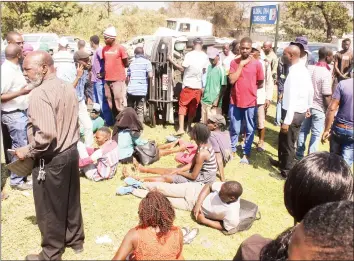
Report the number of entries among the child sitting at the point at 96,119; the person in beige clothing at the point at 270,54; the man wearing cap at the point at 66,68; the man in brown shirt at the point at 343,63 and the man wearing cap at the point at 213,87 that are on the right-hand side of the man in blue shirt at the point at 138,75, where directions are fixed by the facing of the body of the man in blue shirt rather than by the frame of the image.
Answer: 3

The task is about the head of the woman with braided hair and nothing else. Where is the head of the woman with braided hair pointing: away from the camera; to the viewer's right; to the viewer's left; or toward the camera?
away from the camera

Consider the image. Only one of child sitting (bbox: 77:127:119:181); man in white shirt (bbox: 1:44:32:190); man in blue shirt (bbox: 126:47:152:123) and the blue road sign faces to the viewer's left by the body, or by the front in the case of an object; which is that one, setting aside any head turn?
the child sitting

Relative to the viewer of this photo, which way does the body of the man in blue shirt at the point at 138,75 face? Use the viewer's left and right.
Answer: facing away from the viewer

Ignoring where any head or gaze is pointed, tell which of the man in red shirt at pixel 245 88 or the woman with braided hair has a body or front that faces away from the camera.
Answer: the woman with braided hair

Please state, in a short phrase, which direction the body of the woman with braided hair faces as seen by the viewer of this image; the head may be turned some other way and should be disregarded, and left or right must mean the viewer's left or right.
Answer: facing away from the viewer

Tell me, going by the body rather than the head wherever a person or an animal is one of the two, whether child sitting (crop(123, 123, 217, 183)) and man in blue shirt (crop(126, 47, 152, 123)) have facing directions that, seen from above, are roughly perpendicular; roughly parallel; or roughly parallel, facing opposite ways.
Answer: roughly perpendicular

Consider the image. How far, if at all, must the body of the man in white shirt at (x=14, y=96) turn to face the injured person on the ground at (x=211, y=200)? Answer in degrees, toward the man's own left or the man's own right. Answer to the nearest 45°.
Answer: approximately 45° to the man's own right

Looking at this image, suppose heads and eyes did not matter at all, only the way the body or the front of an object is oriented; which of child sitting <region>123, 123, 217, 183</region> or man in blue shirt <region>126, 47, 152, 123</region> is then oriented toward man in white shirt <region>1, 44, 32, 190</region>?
the child sitting

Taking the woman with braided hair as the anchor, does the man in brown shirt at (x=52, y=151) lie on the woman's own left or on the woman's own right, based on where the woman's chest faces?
on the woman's own left

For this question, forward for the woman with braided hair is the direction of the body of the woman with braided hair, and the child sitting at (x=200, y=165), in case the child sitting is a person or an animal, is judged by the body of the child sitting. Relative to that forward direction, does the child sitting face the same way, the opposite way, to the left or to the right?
to the left

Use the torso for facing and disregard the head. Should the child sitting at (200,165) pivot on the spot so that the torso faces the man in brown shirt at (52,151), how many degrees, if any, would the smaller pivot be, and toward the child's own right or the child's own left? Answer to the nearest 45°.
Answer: approximately 45° to the child's own left

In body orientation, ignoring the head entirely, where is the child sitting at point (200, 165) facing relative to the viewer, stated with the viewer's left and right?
facing to the left of the viewer
